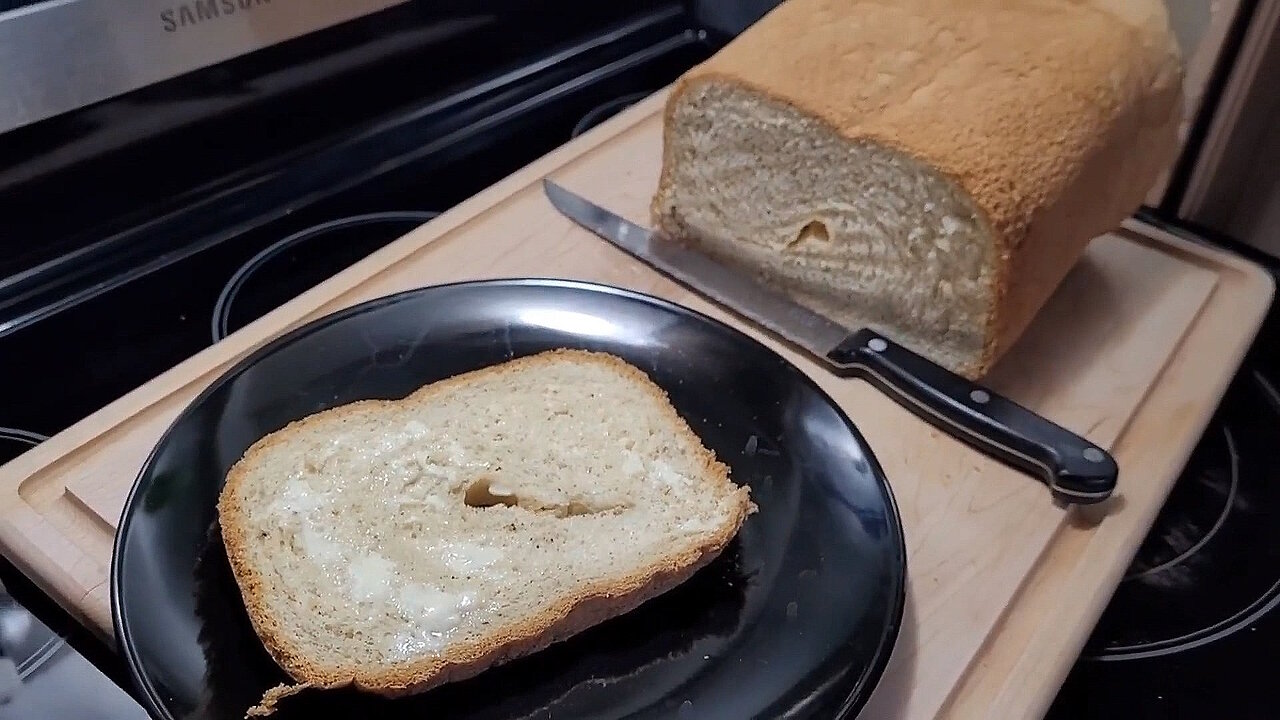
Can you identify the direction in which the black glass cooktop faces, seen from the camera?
facing the viewer and to the right of the viewer
